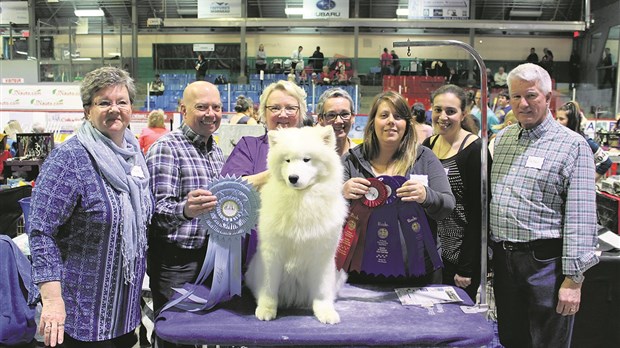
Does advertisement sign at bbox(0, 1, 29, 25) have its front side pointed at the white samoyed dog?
yes

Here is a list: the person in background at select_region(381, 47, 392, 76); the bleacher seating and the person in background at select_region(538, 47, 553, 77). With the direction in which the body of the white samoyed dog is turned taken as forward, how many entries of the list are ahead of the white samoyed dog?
0

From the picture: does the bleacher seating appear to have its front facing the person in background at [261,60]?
no

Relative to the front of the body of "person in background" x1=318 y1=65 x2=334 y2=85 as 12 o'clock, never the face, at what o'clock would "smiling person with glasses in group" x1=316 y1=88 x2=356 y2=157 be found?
"smiling person with glasses in group" x1=316 y1=88 x2=356 y2=157 is roughly at 12 o'clock from "person in background" x1=318 y1=65 x2=334 y2=85.

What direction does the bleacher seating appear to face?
toward the camera

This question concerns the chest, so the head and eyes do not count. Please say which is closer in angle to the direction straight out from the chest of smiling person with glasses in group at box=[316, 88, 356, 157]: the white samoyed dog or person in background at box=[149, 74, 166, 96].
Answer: the white samoyed dog

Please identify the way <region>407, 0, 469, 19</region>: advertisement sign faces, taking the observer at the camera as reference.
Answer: facing the viewer

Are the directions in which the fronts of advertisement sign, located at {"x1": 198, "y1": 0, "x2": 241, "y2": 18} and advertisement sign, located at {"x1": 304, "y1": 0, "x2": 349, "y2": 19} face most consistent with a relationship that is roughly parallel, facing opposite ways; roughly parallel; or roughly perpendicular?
roughly parallel

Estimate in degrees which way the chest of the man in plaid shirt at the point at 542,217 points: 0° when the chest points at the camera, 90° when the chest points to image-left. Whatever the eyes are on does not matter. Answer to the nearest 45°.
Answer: approximately 45°

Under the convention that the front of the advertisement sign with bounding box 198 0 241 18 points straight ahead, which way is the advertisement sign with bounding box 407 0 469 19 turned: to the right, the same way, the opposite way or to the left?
the same way

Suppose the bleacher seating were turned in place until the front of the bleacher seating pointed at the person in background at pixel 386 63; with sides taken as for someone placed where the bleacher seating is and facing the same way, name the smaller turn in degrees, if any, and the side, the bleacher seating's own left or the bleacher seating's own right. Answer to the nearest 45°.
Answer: approximately 90° to the bleacher seating's own left

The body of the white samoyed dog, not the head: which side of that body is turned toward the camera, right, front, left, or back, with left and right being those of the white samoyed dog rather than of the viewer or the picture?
front

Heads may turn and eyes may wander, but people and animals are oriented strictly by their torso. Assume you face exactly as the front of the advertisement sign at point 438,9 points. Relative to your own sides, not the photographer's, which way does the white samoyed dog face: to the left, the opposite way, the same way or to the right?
the same way

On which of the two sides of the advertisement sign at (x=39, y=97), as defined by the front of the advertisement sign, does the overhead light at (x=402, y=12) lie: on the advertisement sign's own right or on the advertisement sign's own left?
on the advertisement sign's own left

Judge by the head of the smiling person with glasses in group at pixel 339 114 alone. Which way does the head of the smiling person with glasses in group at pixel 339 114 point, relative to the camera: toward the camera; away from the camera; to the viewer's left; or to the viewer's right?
toward the camera
